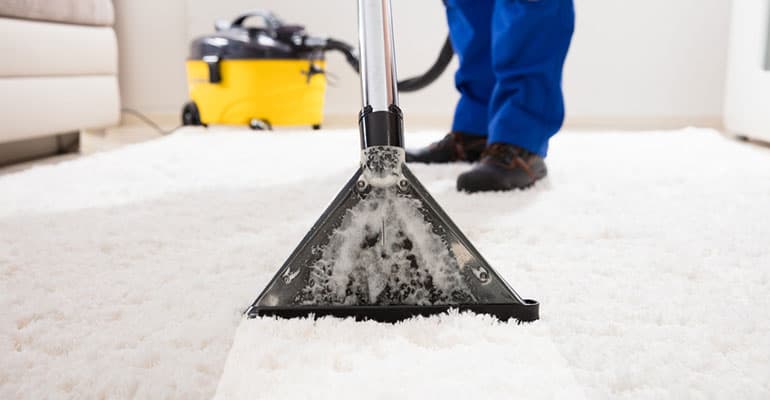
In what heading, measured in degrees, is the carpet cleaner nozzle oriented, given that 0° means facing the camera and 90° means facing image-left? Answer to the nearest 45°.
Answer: approximately 0°

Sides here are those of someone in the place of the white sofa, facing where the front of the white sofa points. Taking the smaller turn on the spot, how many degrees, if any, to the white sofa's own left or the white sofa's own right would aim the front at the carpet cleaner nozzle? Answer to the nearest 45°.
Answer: approximately 45° to the white sofa's own right

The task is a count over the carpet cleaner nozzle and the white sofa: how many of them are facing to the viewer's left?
0

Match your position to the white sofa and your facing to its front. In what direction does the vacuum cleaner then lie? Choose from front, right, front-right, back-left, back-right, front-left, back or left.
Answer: left

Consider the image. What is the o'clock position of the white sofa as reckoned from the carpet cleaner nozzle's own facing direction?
The white sofa is roughly at 5 o'clock from the carpet cleaner nozzle.
